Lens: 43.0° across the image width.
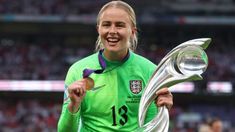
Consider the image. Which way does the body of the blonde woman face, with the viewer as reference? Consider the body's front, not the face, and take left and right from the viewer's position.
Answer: facing the viewer

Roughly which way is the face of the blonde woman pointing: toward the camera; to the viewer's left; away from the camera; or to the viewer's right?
toward the camera
